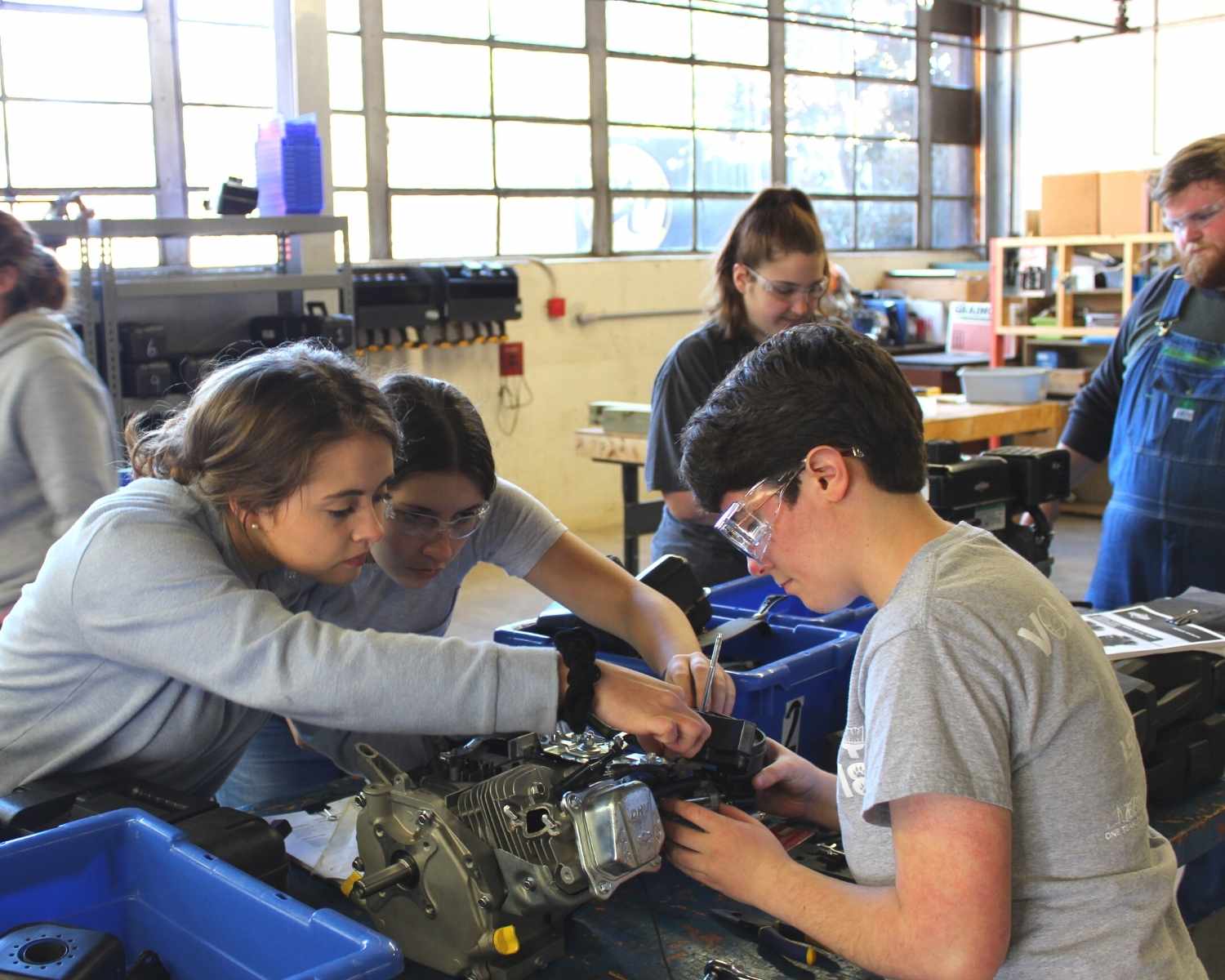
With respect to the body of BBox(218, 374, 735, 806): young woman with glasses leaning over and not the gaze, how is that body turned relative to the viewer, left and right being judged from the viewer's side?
facing the viewer and to the right of the viewer

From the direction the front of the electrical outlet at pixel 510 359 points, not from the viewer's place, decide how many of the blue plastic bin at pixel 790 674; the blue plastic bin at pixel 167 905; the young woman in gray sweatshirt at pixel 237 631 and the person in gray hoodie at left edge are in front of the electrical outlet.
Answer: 4

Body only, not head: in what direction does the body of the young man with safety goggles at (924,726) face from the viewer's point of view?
to the viewer's left

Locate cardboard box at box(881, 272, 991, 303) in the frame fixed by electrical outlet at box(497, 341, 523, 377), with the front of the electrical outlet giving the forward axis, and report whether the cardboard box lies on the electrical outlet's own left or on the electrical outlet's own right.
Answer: on the electrical outlet's own left

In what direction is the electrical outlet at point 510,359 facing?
toward the camera

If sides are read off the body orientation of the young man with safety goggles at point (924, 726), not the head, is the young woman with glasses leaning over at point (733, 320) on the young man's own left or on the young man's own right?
on the young man's own right

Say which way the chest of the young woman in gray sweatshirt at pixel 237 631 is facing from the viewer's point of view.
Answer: to the viewer's right

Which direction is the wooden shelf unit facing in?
toward the camera

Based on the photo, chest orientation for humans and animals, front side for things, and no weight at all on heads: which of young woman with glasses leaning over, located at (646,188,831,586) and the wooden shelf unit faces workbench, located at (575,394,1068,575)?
the wooden shelf unit

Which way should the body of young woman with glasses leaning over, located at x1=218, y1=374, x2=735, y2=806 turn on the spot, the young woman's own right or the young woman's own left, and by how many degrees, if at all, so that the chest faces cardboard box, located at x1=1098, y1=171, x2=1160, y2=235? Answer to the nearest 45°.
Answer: approximately 90° to the young woman's own left

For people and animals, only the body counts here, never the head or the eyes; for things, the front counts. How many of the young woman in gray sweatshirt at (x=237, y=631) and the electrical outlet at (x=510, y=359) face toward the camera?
1

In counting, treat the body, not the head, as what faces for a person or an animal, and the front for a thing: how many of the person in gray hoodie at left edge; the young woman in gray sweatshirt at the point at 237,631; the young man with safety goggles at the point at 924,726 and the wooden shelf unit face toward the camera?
1

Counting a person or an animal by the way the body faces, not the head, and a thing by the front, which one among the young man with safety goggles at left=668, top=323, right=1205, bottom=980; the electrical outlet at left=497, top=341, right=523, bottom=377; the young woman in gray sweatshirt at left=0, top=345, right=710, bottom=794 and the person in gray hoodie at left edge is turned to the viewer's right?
the young woman in gray sweatshirt

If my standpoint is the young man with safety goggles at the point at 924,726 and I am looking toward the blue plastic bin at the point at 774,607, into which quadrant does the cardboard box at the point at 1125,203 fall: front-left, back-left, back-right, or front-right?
front-right
